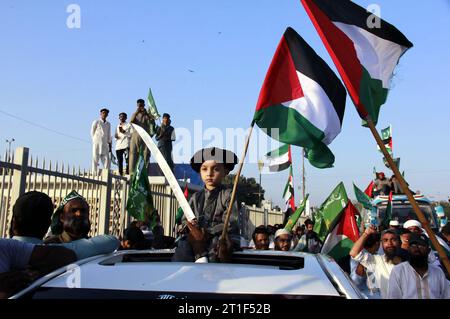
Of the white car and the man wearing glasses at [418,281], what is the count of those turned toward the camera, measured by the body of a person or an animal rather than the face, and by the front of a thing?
2

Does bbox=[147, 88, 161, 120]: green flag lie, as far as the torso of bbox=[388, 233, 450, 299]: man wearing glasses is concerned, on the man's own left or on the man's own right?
on the man's own right

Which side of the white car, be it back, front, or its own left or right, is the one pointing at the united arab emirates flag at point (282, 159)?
back

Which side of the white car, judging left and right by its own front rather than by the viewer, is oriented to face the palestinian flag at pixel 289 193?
back

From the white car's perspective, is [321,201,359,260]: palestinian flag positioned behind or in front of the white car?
behind

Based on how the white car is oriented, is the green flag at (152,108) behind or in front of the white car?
behind

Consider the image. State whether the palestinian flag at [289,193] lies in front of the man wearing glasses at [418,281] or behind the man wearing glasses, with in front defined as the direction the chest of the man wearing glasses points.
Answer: behind

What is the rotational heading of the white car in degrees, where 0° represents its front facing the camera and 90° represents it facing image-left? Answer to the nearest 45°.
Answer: approximately 0°

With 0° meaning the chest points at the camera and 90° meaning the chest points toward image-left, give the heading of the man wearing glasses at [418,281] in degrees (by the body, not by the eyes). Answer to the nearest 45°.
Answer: approximately 0°
